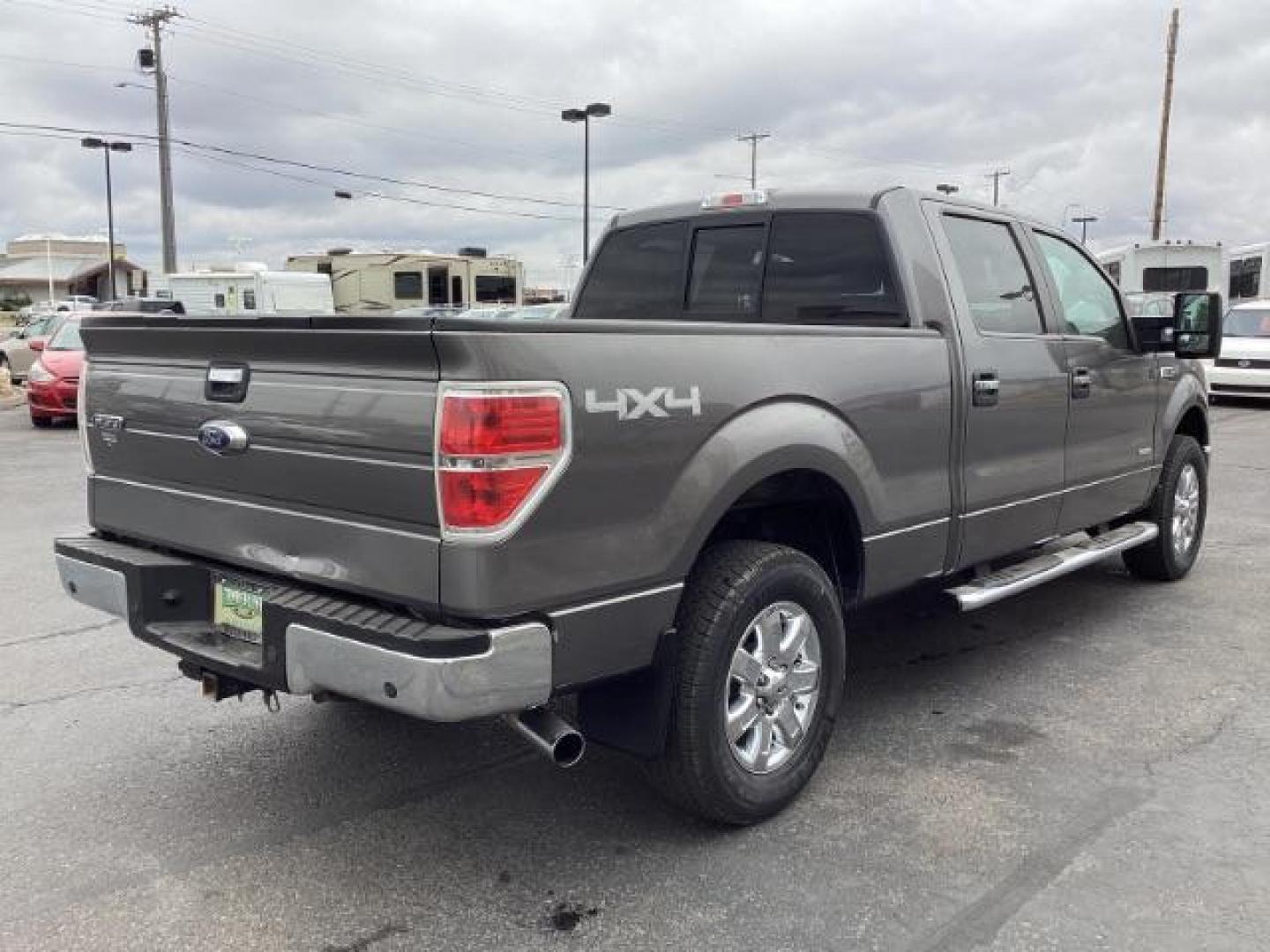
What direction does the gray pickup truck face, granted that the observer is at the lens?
facing away from the viewer and to the right of the viewer

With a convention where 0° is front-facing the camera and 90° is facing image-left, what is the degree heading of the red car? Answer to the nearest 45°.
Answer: approximately 0°

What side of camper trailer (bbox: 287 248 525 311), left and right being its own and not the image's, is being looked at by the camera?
left

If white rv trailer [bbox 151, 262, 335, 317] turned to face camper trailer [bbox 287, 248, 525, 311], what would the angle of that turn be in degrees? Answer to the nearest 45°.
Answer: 0° — it already faces it

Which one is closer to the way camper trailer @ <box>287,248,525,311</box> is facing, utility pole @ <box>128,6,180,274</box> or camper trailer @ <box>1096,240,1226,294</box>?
the utility pole

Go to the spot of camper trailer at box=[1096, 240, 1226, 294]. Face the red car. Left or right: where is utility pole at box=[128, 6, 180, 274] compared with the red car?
right

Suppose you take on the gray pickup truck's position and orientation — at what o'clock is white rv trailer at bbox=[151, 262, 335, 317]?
The white rv trailer is roughly at 10 o'clock from the gray pickup truck.

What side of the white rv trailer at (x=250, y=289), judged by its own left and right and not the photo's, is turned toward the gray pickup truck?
right

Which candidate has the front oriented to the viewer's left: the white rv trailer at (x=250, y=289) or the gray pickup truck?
the white rv trailer
